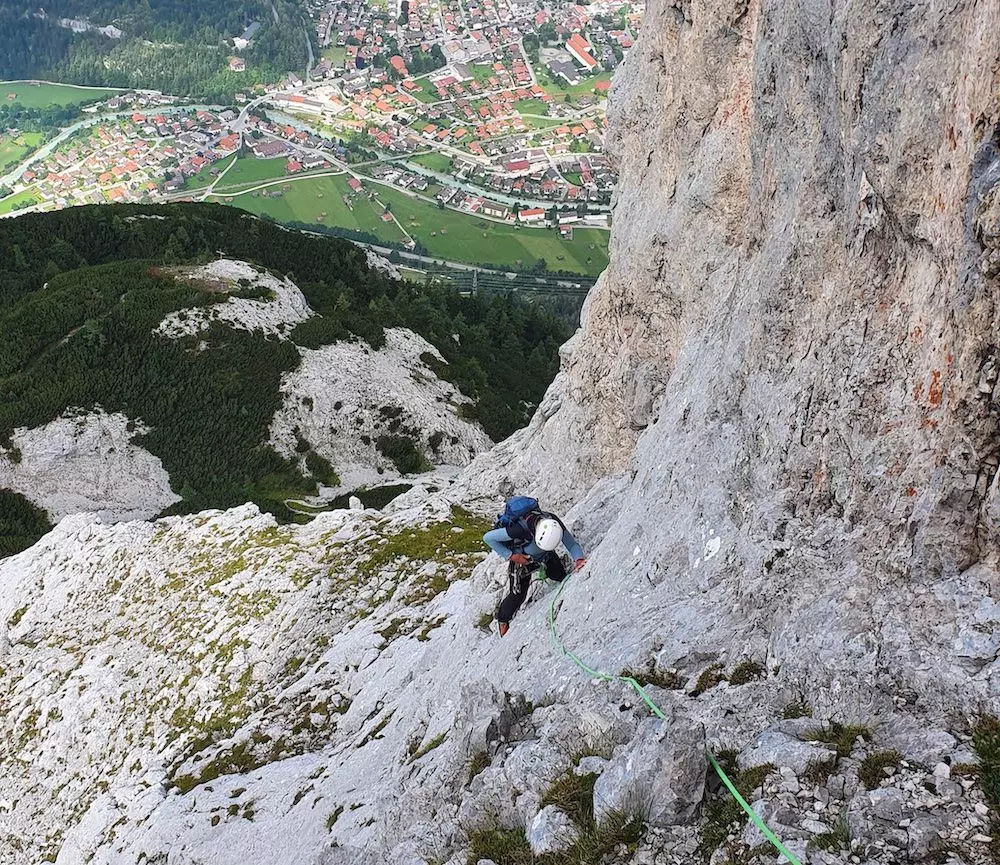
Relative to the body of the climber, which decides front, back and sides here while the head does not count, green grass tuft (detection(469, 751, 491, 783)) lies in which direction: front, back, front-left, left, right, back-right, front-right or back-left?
front-right

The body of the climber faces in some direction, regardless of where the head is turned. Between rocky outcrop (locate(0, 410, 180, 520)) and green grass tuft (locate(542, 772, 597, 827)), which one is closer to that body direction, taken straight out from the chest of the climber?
the green grass tuft

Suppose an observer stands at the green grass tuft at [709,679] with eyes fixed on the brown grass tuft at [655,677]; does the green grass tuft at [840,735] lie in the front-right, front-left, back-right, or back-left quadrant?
back-left

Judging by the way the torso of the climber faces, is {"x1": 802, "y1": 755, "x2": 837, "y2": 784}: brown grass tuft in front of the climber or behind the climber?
in front

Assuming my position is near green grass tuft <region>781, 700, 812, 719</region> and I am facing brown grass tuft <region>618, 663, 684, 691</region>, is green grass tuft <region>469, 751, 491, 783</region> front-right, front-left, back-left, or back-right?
front-left

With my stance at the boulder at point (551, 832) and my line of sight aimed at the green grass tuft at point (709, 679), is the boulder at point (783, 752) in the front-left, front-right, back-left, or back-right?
front-right

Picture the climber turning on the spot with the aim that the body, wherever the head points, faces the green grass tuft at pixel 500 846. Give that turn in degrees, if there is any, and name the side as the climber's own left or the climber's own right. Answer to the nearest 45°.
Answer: approximately 45° to the climber's own right

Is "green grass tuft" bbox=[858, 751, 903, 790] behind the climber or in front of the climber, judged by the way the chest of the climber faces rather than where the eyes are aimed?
in front
